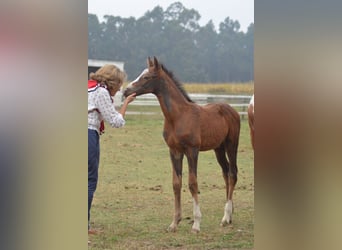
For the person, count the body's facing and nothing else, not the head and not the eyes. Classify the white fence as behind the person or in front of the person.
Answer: in front

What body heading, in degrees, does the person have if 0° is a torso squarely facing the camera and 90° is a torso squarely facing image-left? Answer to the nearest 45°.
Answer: approximately 270°
